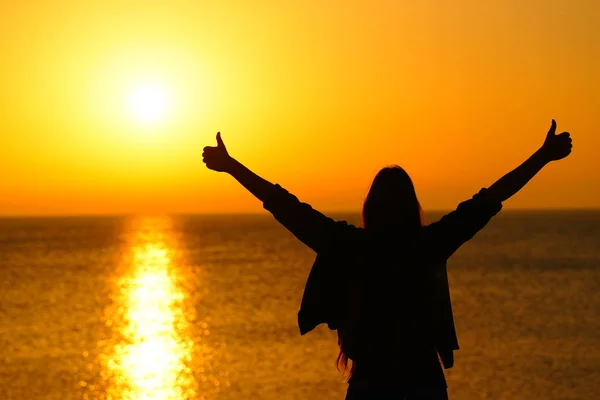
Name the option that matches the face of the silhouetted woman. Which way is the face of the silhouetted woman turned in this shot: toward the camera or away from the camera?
away from the camera

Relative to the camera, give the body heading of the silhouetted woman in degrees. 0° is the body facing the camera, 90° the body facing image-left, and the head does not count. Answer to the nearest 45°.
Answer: approximately 180°
